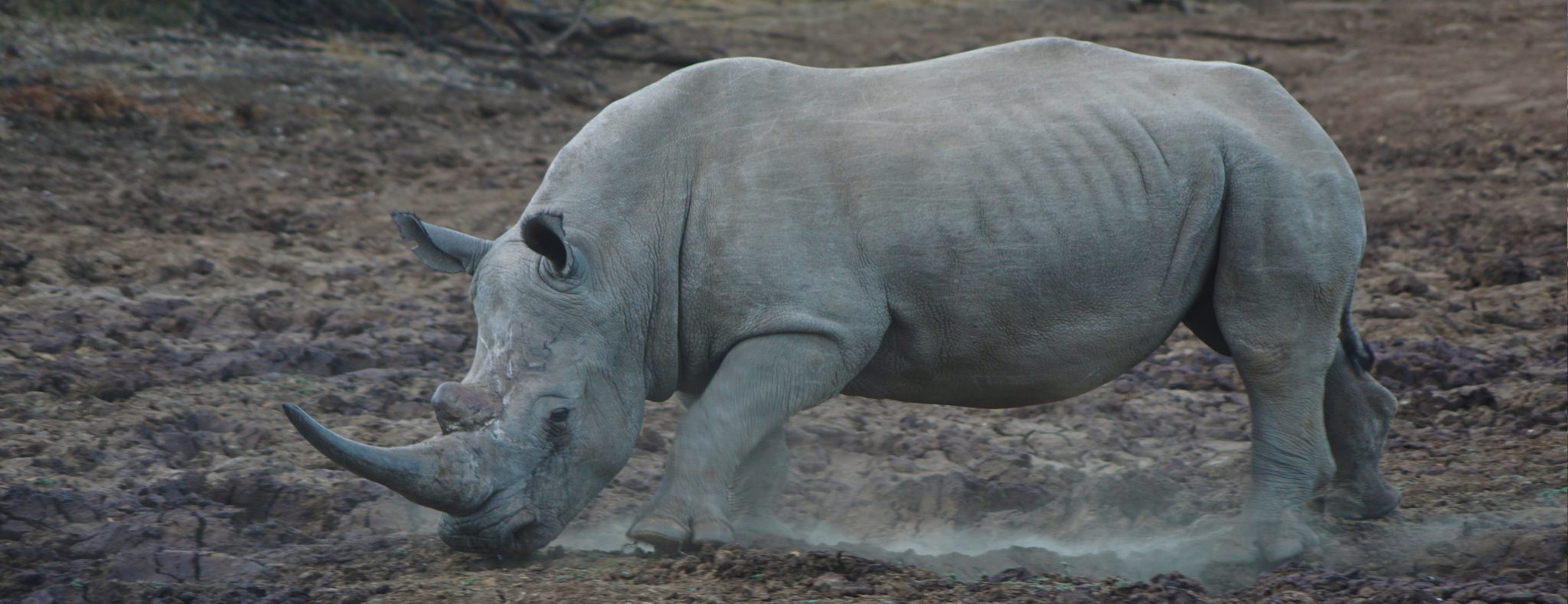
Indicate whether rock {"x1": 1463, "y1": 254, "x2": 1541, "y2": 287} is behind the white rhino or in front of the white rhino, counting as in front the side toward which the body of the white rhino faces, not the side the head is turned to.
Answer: behind

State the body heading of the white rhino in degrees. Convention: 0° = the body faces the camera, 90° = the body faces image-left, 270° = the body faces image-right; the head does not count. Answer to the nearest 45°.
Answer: approximately 90°

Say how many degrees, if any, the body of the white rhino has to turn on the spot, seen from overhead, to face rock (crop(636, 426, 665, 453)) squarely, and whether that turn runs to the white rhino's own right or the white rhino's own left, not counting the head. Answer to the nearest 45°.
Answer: approximately 45° to the white rhino's own right
